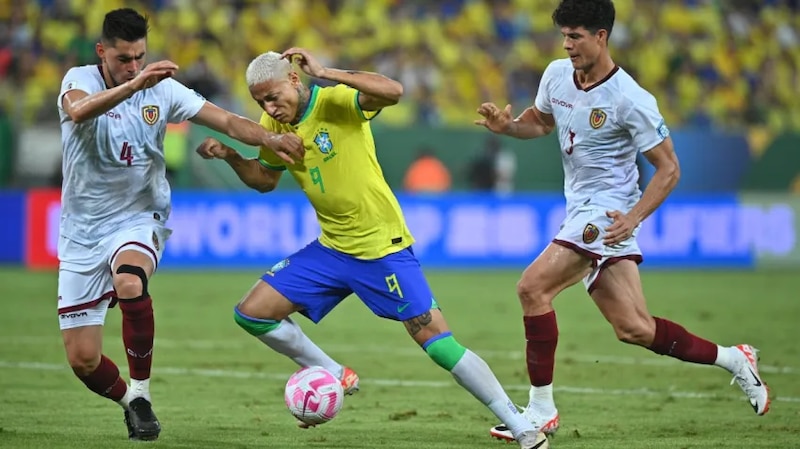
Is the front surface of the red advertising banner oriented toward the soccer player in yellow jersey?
yes

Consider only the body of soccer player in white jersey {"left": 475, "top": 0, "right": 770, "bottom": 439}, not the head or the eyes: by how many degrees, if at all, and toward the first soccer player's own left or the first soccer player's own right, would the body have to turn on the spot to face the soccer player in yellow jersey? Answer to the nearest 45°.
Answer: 0° — they already face them

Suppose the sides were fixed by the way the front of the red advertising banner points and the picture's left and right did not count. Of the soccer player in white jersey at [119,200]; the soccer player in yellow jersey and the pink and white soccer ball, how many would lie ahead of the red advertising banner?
3

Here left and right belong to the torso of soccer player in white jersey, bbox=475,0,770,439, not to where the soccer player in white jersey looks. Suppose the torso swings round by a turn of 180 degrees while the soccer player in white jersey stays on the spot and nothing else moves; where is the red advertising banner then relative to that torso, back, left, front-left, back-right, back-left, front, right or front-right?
left

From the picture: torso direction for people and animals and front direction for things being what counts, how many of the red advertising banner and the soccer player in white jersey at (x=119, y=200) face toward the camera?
2

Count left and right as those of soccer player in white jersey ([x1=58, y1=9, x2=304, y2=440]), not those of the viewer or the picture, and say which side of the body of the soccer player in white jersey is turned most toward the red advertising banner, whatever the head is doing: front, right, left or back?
back

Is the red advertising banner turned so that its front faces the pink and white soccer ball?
yes

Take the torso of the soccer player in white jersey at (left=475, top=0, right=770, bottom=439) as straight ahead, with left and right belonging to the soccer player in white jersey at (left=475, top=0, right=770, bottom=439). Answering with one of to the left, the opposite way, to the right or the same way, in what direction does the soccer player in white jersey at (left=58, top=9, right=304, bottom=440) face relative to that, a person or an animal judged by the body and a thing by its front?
to the left

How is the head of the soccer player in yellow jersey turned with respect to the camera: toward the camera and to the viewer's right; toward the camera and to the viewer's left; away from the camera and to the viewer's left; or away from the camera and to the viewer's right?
toward the camera and to the viewer's left

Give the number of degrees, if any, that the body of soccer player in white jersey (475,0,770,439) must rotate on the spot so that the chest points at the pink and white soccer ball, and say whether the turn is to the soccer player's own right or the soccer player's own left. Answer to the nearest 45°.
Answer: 0° — they already face it

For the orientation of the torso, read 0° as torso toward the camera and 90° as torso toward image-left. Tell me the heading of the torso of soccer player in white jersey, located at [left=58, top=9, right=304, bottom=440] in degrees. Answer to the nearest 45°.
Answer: approximately 0°

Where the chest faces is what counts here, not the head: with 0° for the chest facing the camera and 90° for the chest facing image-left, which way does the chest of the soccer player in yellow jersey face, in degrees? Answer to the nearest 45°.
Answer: approximately 45°

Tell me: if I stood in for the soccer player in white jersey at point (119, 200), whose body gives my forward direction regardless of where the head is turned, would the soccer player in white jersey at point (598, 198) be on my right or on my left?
on my left

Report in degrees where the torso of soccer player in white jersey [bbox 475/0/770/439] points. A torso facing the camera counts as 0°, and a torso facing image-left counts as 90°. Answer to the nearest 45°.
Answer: approximately 45°
